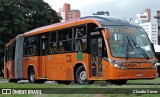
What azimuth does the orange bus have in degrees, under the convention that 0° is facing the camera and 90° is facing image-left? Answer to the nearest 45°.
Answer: approximately 315°
